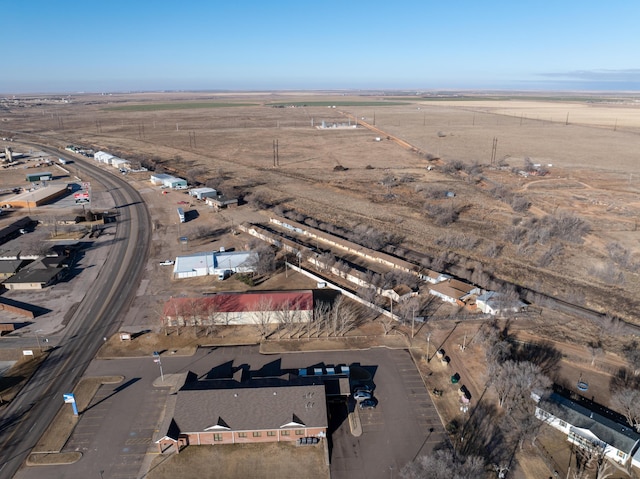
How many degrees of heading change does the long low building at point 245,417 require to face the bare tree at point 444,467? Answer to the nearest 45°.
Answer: approximately 45° to its left

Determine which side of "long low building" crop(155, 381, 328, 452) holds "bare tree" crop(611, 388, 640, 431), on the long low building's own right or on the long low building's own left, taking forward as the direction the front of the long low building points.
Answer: on the long low building's own left

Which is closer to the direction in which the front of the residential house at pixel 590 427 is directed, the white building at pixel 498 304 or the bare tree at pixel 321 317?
the bare tree

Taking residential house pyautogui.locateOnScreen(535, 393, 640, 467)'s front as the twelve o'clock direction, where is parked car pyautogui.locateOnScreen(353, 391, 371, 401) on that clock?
The parked car is roughly at 1 o'clock from the residential house.

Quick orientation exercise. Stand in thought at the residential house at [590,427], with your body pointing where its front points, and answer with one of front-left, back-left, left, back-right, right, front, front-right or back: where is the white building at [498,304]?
right

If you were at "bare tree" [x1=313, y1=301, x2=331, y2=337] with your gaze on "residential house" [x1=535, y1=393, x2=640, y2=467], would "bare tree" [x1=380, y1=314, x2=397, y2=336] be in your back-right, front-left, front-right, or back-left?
front-left

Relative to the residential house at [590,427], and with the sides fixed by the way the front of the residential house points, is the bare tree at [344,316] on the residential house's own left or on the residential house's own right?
on the residential house's own right

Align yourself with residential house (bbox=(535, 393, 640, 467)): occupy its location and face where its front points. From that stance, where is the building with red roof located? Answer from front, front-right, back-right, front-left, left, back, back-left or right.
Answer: front-right

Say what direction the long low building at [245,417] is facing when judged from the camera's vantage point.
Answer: facing the viewer

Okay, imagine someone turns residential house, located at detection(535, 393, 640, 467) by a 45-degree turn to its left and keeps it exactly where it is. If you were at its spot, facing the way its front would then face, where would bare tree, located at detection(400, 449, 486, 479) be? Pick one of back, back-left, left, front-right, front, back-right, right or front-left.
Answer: front-right

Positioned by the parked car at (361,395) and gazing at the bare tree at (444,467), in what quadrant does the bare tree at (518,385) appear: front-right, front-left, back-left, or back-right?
front-left

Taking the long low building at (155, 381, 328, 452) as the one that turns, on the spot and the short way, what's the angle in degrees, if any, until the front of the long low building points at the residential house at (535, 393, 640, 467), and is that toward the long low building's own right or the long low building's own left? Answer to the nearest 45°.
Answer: approximately 90° to the long low building's own left

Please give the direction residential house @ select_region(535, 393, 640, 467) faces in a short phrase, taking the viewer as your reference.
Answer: facing the viewer and to the left of the viewer

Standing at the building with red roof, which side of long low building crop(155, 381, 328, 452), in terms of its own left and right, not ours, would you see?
back

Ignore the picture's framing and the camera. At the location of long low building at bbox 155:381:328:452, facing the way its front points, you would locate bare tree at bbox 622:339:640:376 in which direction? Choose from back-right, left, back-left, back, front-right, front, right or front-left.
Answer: left

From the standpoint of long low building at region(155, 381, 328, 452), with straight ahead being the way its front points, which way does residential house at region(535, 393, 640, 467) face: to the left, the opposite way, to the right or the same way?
to the right

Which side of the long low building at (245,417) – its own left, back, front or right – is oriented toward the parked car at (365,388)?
left

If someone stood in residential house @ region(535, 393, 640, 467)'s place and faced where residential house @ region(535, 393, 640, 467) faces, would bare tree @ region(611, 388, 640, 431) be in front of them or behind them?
behind

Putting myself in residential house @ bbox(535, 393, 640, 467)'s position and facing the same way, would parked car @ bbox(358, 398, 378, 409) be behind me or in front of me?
in front

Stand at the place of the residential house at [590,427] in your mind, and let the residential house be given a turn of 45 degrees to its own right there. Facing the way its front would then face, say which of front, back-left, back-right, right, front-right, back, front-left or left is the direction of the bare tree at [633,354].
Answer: right
